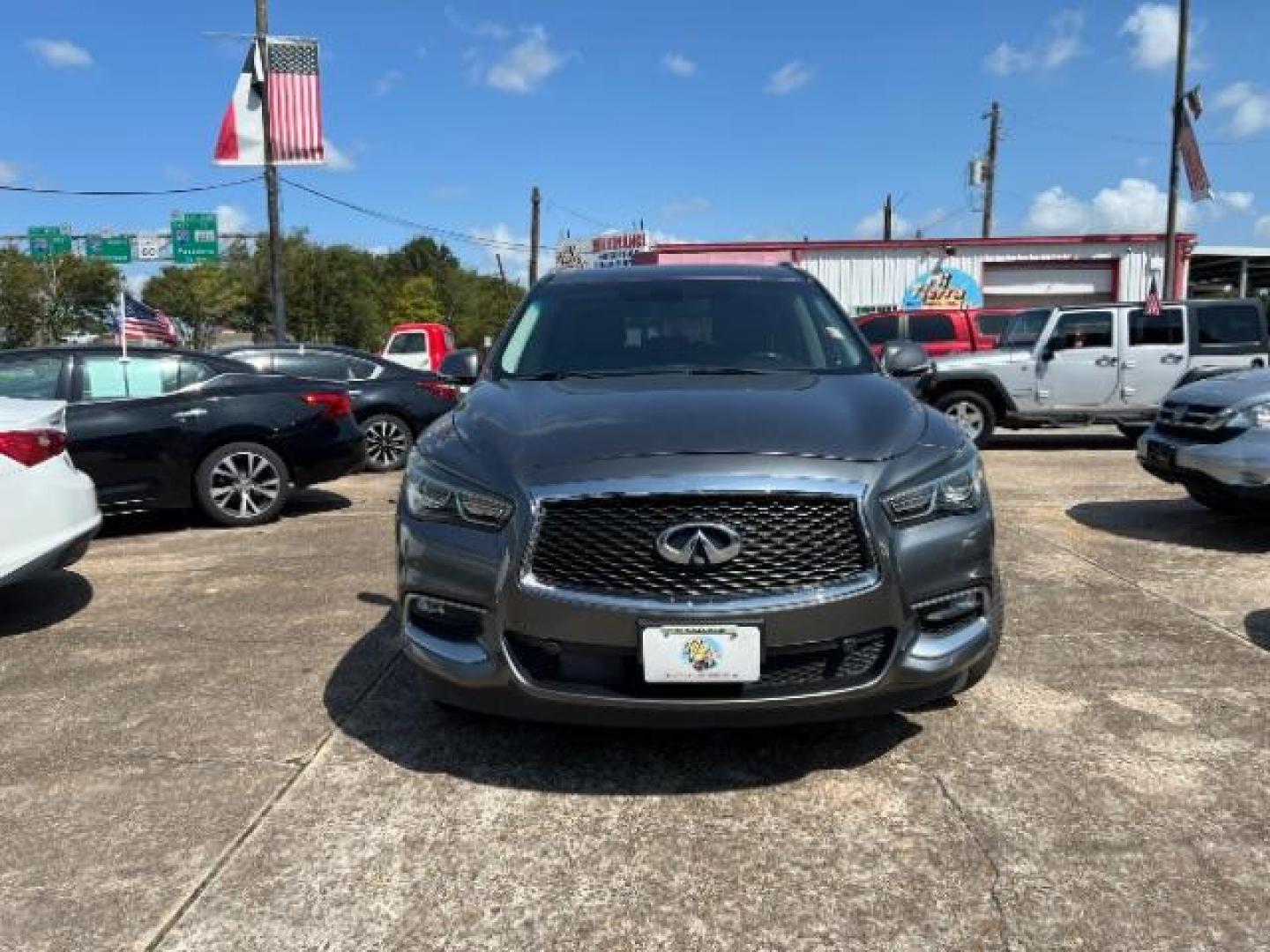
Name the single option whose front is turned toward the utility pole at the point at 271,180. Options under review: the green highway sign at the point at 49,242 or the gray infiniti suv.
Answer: the green highway sign

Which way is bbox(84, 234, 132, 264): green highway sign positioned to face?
toward the camera

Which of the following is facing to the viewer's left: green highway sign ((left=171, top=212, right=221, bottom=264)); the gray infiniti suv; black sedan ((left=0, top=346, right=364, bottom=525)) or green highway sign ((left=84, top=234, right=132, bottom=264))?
the black sedan

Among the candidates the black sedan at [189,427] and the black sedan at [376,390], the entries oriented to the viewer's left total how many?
2

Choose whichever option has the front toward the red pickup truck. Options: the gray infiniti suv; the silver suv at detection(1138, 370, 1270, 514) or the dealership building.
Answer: the dealership building

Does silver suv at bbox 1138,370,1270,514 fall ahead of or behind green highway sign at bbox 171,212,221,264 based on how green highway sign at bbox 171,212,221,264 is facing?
ahead

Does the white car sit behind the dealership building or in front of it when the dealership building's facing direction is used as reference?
in front

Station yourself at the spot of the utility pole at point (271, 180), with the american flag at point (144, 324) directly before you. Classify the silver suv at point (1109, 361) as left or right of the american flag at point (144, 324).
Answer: left

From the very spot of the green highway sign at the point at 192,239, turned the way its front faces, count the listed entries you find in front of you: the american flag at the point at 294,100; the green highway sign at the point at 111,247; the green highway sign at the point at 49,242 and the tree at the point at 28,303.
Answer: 1

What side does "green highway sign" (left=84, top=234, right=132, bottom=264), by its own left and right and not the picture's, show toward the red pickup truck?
front

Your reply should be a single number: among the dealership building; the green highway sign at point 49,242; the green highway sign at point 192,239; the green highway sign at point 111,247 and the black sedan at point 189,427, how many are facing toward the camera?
4

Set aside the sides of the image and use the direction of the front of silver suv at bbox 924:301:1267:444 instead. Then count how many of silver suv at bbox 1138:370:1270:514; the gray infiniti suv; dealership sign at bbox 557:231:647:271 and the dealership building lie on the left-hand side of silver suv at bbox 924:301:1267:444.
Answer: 2

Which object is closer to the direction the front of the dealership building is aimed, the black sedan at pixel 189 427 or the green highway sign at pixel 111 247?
the black sedan

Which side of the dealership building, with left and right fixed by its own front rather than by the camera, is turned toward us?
front

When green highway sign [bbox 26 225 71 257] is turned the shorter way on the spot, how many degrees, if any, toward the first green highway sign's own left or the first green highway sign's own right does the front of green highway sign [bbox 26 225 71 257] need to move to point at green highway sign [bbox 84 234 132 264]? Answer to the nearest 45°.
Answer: approximately 45° to the first green highway sign's own left

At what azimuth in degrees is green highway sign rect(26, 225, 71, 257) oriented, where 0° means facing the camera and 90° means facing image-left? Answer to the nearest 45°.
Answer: approximately 0°

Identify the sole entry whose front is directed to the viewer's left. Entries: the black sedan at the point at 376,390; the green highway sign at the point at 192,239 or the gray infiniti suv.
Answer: the black sedan

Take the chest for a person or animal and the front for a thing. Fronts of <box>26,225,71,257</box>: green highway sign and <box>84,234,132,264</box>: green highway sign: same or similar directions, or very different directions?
same or similar directions

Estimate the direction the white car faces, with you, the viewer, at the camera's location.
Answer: facing away from the viewer and to the left of the viewer

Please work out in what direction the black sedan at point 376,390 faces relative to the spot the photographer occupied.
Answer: facing to the left of the viewer

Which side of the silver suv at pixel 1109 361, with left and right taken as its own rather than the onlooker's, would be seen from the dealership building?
right
